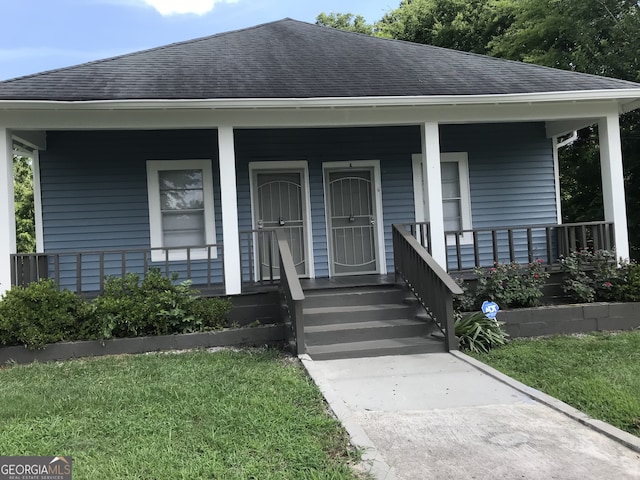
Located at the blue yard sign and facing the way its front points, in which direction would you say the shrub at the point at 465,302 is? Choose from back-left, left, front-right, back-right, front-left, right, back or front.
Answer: back-right

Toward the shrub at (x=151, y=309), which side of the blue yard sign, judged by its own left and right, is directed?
right

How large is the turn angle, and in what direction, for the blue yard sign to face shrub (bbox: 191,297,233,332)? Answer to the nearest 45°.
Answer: approximately 90° to its right

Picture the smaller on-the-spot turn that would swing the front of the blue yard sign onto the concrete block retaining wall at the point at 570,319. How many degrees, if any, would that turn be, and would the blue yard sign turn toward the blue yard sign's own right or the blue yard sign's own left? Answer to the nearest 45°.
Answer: approximately 135° to the blue yard sign's own left

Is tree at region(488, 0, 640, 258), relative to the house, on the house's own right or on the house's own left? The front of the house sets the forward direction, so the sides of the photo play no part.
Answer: on the house's own left

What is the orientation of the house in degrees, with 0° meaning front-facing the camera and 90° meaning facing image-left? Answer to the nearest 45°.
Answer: approximately 0°

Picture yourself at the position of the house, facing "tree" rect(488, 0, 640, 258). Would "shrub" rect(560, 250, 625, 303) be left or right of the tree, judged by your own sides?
right

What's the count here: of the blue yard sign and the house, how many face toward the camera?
2
